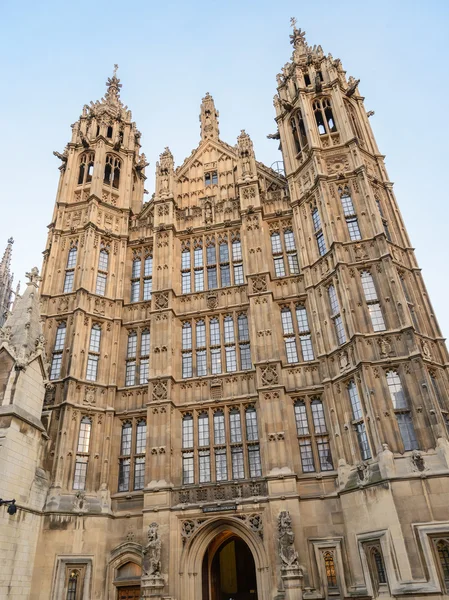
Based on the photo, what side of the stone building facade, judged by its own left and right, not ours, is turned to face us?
front

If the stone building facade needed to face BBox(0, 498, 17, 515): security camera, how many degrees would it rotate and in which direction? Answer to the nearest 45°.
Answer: approximately 90° to its right
